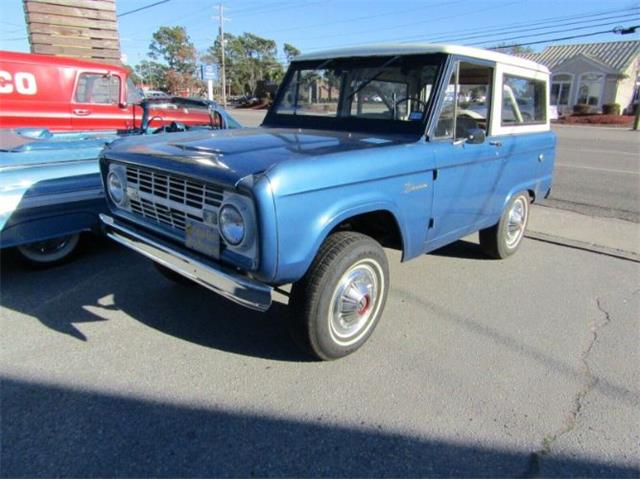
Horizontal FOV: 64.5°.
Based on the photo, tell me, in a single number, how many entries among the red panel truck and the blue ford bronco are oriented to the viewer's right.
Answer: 1

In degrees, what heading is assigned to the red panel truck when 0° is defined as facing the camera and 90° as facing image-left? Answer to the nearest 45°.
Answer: approximately 270°

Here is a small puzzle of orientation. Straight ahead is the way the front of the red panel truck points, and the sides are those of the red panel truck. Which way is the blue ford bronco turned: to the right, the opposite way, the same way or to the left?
the opposite way

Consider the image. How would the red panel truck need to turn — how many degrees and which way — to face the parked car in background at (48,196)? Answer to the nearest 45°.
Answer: approximately 90° to its right

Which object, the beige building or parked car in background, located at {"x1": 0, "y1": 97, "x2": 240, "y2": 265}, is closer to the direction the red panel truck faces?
the beige building

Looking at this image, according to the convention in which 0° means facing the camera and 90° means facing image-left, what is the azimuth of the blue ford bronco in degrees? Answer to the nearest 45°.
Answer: approximately 45°

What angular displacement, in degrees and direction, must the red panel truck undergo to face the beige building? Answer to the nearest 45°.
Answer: approximately 45° to its left

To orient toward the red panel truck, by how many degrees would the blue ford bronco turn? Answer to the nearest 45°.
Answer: approximately 90° to its right

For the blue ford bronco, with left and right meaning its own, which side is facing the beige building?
back

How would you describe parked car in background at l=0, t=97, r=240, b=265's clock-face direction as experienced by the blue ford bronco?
The parked car in background is roughly at 2 o'clock from the blue ford bronco.
